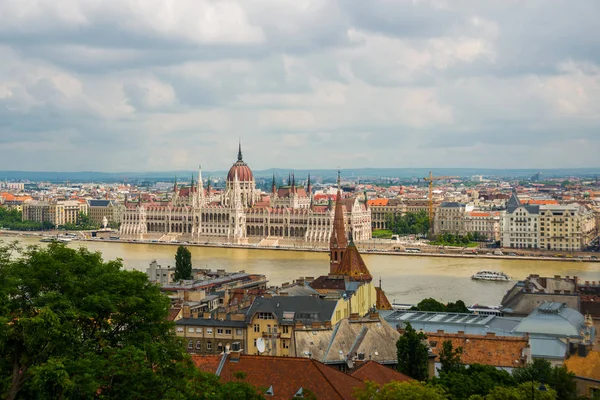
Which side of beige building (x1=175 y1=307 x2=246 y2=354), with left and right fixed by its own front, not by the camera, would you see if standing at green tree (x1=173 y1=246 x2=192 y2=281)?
back

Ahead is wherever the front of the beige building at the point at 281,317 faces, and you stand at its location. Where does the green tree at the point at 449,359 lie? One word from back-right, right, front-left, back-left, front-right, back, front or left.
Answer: front-left

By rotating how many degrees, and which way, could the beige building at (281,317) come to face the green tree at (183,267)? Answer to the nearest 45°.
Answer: approximately 180°

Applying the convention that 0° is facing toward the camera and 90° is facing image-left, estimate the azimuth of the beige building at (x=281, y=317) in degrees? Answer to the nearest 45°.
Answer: approximately 0°

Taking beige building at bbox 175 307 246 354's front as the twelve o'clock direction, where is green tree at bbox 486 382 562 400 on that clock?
The green tree is roughly at 11 o'clock from the beige building.

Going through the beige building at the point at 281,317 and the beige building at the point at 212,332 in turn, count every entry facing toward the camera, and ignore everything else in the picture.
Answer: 2

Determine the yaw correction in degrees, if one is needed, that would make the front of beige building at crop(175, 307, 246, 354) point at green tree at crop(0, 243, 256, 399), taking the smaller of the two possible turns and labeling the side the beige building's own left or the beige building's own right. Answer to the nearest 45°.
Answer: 0° — it already faces it

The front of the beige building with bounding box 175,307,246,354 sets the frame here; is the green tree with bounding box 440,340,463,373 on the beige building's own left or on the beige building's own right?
on the beige building's own left

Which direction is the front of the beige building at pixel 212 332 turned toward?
toward the camera

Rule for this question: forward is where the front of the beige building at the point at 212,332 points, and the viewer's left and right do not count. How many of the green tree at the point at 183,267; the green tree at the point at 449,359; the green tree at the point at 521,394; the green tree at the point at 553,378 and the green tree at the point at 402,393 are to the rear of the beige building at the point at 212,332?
1

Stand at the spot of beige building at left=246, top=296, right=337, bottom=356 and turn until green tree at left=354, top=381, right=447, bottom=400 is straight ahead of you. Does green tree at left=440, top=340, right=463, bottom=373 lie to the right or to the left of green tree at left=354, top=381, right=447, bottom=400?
left

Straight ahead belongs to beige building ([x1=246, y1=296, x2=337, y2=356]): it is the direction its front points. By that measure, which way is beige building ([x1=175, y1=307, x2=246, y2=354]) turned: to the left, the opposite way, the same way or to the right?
the same way

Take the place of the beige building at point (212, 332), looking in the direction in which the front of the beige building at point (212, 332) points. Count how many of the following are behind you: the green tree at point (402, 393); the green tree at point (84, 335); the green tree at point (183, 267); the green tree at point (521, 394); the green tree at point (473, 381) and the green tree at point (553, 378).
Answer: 1
